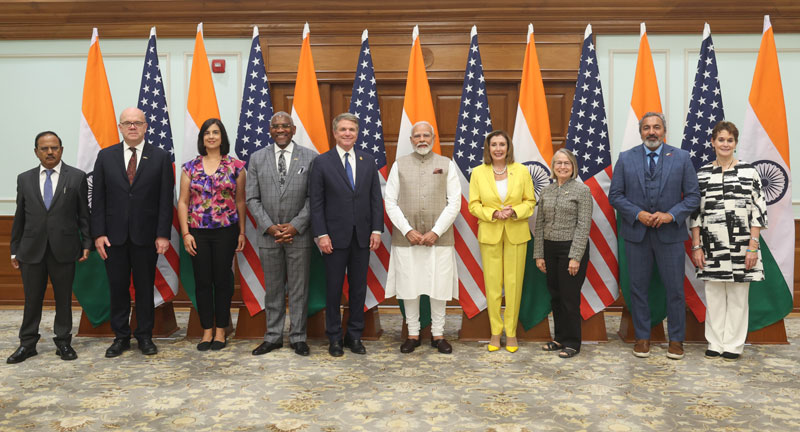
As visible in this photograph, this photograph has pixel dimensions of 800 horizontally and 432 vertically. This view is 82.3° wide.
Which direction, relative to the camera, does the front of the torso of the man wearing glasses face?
toward the camera

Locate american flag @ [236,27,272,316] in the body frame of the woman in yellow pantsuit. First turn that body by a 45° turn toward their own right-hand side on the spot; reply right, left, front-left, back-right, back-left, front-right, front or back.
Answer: front-right

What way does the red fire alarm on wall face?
toward the camera

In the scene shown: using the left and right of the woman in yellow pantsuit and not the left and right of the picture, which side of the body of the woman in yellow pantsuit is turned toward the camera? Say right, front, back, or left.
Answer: front

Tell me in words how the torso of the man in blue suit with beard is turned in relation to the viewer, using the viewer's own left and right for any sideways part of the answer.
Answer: facing the viewer

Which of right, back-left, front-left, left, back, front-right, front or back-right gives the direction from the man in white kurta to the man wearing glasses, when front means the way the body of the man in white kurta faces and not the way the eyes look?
right

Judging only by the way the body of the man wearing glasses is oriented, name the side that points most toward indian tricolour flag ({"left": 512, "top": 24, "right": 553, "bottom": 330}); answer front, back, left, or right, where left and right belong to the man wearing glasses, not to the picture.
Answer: left

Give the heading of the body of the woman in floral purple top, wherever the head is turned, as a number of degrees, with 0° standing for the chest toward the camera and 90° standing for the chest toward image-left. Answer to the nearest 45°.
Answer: approximately 0°

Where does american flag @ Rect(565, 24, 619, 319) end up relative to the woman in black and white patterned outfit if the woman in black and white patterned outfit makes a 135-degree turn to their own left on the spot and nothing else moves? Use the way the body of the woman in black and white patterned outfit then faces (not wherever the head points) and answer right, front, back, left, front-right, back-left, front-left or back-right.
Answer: back-left

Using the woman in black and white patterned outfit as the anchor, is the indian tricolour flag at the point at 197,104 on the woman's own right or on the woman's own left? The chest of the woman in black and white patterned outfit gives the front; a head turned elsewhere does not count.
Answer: on the woman's own right

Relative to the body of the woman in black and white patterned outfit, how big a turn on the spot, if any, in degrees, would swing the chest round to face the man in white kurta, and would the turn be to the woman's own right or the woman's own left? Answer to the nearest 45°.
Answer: approximately 45° to the woman's own right

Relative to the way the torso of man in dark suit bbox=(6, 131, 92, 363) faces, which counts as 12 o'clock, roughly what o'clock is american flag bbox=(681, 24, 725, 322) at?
The american flag is roughly at 10 o'clock from the man in dark suit.

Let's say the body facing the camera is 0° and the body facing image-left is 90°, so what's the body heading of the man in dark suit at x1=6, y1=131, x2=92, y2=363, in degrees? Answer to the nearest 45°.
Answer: approximately 0°
